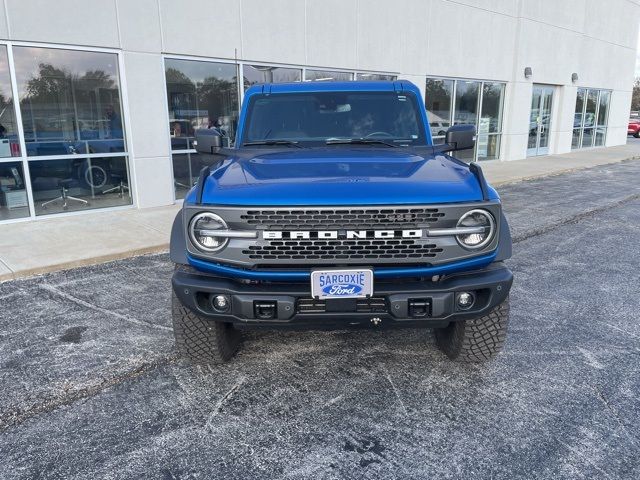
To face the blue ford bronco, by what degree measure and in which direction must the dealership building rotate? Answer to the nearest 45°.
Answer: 0° — it already faces it

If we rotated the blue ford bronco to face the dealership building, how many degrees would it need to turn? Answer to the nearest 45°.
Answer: approximately 135° to its right

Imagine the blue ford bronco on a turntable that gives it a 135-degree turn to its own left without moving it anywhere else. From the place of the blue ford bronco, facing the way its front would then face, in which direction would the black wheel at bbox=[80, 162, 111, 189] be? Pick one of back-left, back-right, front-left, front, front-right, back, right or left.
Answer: left

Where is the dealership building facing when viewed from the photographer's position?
facing the viewer and to the right of the viewer

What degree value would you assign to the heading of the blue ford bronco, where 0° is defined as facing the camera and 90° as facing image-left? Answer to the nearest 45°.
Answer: approximately 0°

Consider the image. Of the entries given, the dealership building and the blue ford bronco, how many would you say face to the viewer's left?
0
